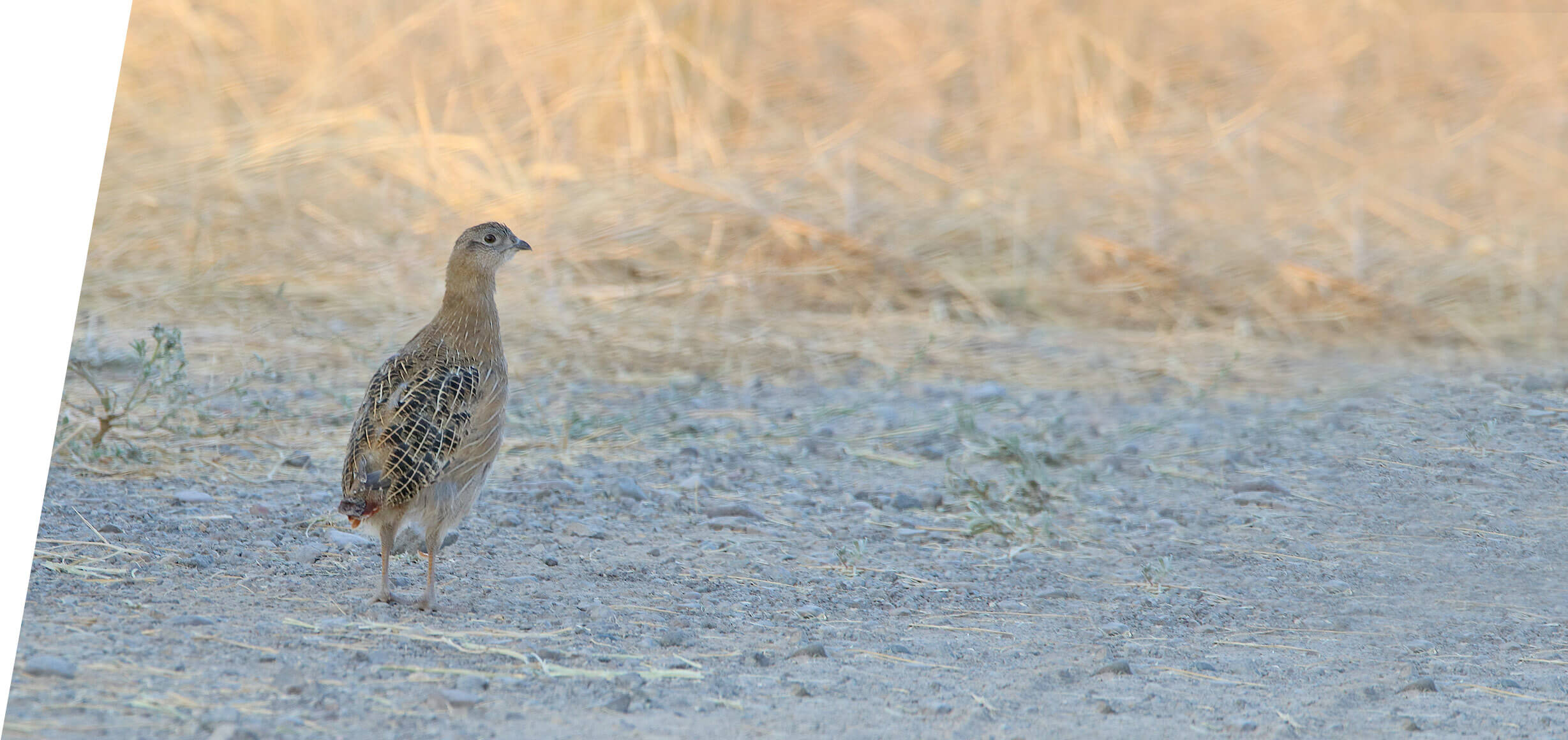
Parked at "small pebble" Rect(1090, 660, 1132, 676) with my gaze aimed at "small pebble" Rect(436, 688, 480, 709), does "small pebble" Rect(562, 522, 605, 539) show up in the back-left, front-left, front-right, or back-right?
front-right

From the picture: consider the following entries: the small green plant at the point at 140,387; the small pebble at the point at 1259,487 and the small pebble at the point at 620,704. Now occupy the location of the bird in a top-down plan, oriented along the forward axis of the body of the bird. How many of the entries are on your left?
1

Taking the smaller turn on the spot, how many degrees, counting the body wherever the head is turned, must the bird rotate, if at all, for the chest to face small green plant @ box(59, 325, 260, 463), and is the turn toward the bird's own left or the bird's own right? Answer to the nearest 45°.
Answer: approximately 90° to the bird's own left

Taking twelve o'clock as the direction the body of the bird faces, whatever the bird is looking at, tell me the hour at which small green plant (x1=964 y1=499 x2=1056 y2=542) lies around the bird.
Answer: The small green plant is roughly at 1 o'clock from the bird.

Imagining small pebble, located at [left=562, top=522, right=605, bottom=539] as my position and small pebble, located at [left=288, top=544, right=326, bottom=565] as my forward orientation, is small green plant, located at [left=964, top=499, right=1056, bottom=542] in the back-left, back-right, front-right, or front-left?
back-left

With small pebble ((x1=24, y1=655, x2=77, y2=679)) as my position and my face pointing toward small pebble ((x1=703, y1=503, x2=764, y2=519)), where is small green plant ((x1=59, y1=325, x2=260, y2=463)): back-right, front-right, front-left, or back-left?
front-left

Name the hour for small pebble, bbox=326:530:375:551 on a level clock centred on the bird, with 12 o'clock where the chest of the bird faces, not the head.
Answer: The small pebble is roughly at 10 o'clock from the bird.

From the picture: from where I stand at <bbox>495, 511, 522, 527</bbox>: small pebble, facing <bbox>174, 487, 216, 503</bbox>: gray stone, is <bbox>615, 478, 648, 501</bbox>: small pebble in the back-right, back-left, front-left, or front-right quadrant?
back-right

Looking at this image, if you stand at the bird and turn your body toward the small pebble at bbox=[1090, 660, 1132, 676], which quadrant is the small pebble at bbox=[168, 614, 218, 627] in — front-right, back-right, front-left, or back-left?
back-right

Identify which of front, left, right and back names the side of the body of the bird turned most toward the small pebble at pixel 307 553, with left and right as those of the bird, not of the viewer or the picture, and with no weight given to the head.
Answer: left

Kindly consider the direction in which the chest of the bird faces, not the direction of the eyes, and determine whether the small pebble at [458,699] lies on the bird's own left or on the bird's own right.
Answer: on the bird's own right

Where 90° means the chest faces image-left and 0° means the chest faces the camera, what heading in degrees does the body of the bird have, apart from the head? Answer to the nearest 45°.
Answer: approximately 225°

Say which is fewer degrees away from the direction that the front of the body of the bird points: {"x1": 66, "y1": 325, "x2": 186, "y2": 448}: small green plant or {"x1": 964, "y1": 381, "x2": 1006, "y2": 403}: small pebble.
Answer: the small pebble

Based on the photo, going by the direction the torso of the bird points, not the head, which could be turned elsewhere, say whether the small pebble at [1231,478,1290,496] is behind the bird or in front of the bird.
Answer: in front

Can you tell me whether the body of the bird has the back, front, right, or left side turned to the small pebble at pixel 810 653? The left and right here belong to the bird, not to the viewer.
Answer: right

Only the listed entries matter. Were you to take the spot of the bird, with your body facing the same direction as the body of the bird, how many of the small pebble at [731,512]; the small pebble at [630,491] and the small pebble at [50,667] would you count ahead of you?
2
